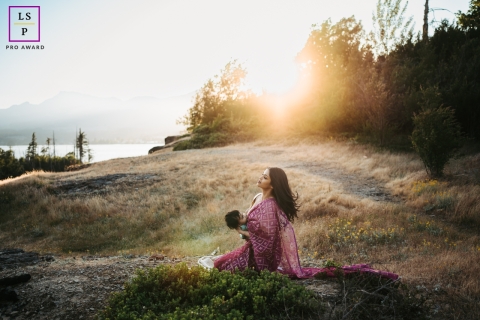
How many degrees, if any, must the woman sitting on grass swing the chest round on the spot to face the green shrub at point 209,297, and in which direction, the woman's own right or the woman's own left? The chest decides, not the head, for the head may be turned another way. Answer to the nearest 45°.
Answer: approximately 45° to the woman's own left

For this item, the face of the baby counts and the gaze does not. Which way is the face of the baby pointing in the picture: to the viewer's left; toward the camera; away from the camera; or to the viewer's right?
to the viewer's right

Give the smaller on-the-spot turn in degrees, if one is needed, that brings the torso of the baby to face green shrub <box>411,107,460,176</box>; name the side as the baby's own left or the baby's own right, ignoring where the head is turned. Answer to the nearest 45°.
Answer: approximately 45° to the baby's own left

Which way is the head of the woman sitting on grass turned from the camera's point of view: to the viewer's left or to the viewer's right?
to the viewer's left

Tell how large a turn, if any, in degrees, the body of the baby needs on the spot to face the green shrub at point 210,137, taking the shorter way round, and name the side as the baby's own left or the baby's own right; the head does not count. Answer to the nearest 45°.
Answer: approximately 90° to the baby's own left

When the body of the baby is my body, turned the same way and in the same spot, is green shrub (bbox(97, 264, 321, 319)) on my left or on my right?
on my right

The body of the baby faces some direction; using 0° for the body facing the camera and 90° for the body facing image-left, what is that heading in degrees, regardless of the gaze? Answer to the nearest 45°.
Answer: approximately 270°

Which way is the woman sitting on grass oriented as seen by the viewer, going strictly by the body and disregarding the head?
to the viewer's left

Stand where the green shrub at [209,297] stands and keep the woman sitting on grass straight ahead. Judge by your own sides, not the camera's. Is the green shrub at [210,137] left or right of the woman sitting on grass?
left

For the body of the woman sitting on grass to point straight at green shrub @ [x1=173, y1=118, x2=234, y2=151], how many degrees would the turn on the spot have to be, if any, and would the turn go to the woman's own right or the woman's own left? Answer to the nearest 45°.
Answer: approximately 90° to the woman's own right
